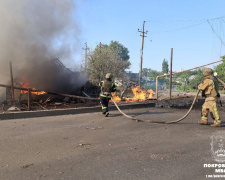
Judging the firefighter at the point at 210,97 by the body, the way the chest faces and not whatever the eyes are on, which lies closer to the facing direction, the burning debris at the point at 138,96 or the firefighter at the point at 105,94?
the firefighter

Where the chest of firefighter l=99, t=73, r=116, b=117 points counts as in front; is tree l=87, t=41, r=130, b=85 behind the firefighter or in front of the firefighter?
in front

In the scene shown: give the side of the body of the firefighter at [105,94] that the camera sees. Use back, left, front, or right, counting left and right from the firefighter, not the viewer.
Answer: back

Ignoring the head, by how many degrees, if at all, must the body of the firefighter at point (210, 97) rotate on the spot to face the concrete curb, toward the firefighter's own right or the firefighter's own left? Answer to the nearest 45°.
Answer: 0° — they already face it

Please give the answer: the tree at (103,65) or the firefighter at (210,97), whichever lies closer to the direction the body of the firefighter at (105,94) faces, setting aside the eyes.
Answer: the tree

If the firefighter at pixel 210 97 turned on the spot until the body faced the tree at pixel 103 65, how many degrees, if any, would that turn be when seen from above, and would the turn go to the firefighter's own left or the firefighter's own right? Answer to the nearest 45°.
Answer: approximately 45° to the firefighter's own right

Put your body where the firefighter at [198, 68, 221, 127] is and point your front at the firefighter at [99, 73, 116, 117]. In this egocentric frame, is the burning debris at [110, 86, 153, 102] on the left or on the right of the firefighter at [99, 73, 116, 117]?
right

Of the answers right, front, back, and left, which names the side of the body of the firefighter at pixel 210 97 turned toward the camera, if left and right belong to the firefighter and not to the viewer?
left

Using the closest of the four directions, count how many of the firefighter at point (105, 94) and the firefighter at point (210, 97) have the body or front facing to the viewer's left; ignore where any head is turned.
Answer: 1

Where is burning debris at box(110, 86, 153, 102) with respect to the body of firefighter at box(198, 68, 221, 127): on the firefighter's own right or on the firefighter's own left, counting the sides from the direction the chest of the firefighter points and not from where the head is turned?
on the firefighter's own right
